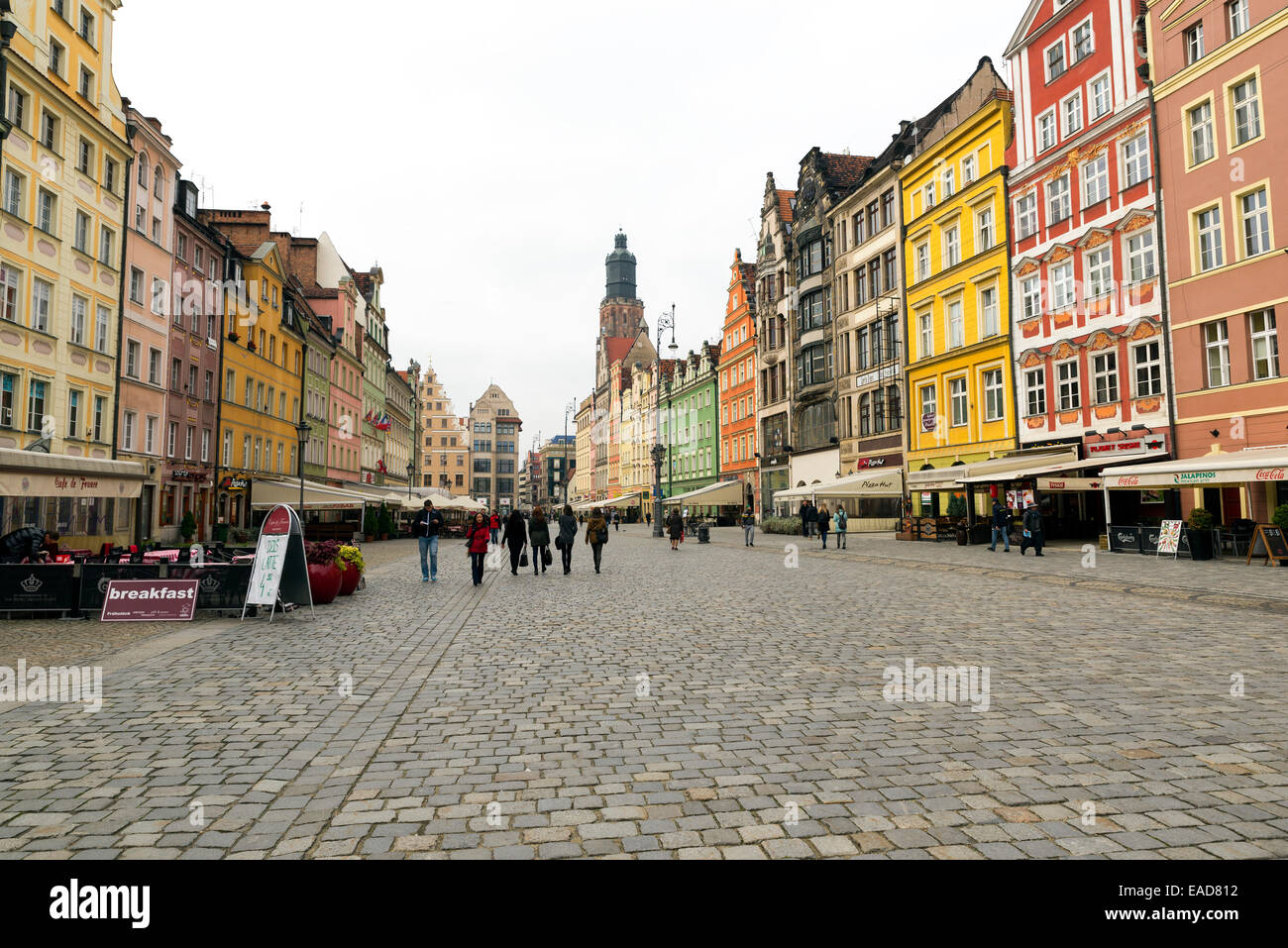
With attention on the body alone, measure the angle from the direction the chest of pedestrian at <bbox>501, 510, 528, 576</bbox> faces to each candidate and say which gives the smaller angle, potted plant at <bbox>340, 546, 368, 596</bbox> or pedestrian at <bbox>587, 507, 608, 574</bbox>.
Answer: the pedestrian

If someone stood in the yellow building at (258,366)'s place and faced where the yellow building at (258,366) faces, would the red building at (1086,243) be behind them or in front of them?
in front

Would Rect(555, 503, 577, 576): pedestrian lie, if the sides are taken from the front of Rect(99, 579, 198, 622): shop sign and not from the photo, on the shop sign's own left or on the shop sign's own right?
on the shop sign's own left

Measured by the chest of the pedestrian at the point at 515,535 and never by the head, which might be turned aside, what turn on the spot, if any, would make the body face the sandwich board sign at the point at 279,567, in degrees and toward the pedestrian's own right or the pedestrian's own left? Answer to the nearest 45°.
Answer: approximately 135° to the pedestrian's own left

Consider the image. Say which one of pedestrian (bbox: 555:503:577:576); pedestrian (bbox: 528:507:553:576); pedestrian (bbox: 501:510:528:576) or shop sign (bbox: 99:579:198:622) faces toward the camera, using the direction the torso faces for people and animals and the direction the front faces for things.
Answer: the shop sign

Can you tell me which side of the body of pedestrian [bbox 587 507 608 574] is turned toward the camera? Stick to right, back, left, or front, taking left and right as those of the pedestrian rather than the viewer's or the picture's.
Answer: back

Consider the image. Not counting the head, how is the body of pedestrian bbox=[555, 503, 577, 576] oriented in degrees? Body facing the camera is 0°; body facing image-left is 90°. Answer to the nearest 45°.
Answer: approximately 180°

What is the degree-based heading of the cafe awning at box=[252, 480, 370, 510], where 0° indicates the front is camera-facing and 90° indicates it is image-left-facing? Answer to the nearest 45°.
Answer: approximately 315°

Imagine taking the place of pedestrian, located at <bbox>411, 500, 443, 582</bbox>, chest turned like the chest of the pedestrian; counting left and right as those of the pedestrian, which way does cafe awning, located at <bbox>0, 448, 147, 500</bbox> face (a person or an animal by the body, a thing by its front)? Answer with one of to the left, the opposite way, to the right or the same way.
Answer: to the left

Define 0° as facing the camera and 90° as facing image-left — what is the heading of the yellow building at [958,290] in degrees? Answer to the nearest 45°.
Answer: approximately 45°

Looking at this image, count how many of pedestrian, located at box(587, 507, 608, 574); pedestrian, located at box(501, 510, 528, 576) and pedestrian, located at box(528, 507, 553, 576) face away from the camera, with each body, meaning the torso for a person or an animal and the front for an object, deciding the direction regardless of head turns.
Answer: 3
